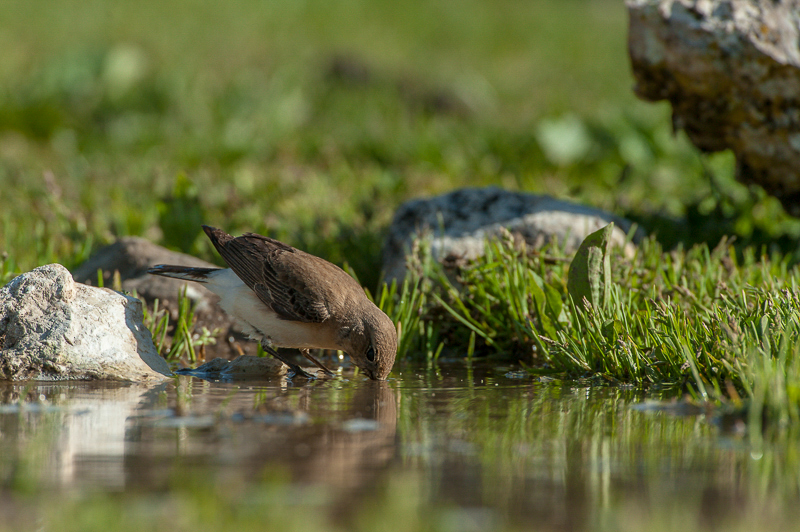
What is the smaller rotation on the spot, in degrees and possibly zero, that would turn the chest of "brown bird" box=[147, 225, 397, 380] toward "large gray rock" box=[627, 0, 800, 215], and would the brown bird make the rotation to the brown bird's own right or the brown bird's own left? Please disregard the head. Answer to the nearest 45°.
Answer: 0° — it already faces it

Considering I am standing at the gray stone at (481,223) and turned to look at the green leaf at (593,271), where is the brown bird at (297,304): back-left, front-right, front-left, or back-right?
front-right

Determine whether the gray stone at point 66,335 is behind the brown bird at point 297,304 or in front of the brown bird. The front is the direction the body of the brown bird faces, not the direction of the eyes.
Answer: behind

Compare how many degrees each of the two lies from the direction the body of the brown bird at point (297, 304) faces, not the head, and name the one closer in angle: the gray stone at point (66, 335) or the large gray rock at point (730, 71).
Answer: the large gray rock

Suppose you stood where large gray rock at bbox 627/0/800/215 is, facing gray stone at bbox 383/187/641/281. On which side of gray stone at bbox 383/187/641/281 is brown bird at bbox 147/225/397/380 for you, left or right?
left

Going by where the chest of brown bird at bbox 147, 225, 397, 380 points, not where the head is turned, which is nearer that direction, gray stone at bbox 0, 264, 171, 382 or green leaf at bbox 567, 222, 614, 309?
the green leaf

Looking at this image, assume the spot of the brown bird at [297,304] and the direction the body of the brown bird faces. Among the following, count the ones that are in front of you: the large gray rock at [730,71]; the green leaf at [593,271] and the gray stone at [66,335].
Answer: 2

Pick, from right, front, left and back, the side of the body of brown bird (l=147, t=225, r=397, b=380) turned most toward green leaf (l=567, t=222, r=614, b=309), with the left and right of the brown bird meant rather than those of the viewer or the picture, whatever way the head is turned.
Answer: front

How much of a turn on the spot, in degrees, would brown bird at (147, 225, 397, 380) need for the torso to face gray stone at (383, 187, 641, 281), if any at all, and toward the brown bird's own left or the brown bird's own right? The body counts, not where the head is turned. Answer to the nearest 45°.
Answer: approximately 45° to the brown bird's own left

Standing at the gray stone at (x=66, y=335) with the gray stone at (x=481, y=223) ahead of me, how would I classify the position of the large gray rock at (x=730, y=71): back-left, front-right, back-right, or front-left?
front-left

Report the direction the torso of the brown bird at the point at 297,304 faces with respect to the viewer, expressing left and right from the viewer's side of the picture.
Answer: facing to the right of the viewer
